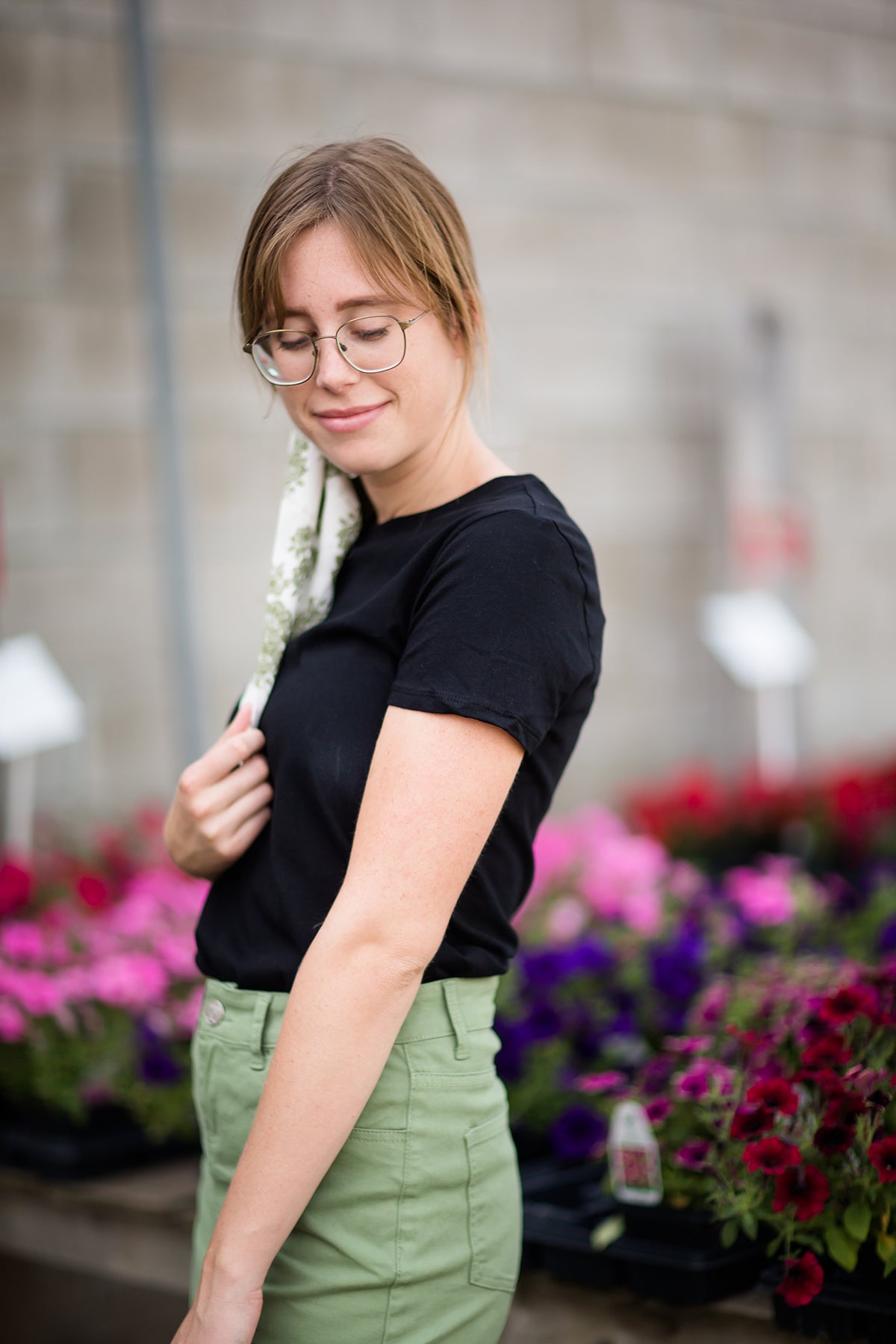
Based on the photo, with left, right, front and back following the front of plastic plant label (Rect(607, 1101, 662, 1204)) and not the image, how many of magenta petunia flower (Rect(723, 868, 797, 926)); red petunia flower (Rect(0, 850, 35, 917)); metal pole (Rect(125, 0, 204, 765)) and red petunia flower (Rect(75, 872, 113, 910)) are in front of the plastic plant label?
0

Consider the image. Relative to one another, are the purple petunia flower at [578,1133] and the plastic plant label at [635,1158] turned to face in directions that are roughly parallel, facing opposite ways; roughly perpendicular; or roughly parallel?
roughly parallel

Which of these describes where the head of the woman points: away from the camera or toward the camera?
toward the camera

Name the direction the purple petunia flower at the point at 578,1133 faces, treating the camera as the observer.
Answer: facing the viewer

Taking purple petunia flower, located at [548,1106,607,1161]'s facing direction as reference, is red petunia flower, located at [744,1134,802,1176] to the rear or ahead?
ahead

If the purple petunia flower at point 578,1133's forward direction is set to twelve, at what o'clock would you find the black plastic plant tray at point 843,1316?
The black plastic plant tray is roughly at 11 o'clock from the purple petunia flower.

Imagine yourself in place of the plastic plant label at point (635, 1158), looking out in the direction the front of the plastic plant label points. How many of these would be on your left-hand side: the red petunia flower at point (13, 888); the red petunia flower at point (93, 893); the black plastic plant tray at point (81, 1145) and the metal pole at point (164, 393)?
0

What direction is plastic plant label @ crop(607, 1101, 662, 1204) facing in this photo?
toward the camera

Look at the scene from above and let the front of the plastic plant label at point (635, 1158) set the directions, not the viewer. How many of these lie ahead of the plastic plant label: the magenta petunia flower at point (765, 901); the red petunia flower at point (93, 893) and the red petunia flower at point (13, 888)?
0

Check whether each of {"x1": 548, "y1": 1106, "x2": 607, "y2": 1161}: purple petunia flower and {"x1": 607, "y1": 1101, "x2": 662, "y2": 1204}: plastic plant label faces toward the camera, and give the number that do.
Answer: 2
